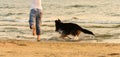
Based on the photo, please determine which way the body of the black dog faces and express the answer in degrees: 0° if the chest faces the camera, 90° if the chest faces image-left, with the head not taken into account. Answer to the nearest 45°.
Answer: approximately 90°

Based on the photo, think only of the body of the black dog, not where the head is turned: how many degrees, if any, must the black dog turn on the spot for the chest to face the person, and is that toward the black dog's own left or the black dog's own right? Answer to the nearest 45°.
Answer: approximately 45° to the black dog's own left
